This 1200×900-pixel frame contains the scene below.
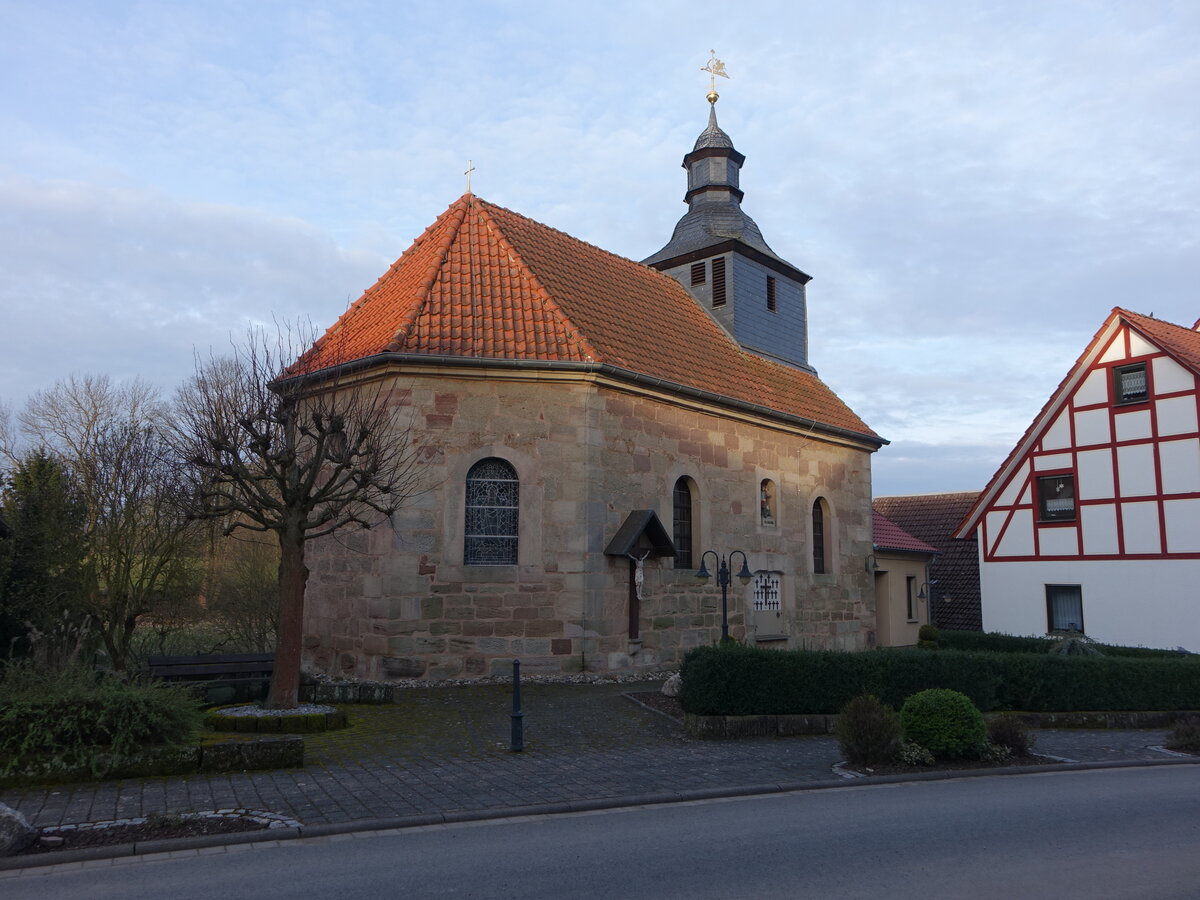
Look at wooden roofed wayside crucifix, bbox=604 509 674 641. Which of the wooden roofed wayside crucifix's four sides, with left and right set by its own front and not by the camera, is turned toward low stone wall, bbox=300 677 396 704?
right

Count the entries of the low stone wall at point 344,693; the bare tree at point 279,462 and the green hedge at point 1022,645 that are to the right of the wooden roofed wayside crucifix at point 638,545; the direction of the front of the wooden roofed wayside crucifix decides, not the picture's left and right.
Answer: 2

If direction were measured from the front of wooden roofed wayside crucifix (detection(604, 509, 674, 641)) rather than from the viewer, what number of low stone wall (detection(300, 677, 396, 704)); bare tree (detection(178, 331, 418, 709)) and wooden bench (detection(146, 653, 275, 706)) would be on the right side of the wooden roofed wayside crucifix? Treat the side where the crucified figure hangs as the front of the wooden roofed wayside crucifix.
3

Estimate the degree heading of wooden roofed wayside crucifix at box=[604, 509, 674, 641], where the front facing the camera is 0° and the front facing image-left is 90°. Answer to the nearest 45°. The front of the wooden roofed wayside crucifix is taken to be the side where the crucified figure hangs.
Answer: approximately 315°

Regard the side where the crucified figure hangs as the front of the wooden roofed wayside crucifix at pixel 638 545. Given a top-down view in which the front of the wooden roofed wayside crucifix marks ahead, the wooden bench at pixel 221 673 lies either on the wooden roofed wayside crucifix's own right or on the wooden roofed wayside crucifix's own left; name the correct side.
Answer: on the wooden roofed wayside crucifix's own right

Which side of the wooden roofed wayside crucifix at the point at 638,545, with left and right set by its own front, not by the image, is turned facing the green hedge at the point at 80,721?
right

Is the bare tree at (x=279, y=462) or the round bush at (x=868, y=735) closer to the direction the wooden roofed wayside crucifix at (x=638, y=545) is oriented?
the round bush

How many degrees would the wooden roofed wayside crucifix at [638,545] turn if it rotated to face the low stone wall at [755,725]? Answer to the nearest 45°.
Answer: approximately 45° to its right

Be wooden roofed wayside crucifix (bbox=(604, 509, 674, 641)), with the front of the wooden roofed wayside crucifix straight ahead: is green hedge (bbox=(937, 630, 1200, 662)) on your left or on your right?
on your left

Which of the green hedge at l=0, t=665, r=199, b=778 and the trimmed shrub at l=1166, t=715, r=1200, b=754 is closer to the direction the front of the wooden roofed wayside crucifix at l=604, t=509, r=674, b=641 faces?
the trimmed shrub

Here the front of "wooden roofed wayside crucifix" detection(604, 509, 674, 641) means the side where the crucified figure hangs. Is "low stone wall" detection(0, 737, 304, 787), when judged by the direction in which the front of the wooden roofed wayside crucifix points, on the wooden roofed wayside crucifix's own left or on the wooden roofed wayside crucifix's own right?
on the wooden roofed wayside crucifix's own right

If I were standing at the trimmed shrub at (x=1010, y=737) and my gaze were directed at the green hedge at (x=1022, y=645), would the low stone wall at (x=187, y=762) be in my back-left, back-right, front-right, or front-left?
back-left
